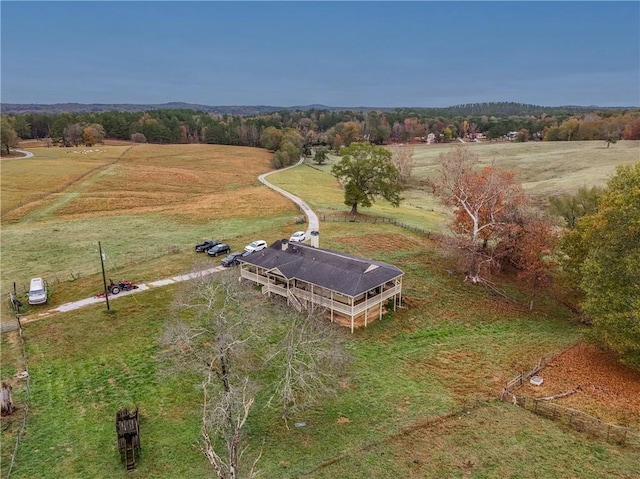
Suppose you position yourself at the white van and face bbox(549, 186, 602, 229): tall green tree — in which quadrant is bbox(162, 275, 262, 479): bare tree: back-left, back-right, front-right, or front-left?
front-right

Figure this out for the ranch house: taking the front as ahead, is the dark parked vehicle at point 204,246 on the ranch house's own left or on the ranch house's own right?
on the ranch house's own right

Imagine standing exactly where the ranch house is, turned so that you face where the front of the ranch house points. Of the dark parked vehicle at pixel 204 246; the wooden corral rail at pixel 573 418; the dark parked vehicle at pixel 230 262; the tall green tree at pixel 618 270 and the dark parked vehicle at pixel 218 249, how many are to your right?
3

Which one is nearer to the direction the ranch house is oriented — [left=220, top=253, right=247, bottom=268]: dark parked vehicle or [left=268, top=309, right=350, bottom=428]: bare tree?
the bare tree

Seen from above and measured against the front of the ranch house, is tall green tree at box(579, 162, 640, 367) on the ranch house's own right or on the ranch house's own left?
on the ranch house's own left

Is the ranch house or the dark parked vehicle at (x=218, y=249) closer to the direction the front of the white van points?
the ranch house

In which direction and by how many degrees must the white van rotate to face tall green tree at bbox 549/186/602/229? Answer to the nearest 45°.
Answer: approximately 90° to its left

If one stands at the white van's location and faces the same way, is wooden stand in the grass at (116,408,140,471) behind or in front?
in front

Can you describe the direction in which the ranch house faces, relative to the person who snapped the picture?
facing the viewer and to the left of the viewer

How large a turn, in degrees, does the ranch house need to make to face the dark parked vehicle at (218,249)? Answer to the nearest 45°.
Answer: approximately 90° to its right

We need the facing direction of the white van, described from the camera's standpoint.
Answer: facing the viewer

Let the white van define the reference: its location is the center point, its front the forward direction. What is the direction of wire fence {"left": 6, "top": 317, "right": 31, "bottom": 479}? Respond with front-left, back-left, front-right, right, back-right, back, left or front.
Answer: front

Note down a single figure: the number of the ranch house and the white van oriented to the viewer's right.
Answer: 0

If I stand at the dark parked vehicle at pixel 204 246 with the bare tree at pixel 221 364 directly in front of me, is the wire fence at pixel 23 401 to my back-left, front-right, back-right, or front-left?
front-right

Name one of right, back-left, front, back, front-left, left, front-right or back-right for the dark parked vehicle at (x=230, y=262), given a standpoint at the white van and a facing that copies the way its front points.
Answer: left

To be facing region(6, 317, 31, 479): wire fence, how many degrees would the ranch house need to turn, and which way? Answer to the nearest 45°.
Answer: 0° — it already faces it

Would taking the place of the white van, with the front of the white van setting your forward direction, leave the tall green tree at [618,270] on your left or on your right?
on your left

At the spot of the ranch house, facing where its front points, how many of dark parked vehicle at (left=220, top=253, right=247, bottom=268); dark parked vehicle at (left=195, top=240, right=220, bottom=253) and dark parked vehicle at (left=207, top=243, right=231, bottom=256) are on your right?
3

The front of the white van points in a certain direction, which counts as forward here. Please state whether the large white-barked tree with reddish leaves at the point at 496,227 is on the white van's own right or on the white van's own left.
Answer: on the white van's own left
